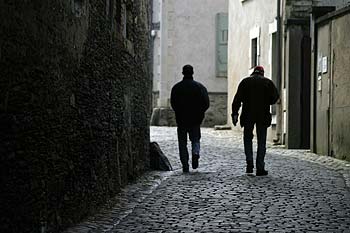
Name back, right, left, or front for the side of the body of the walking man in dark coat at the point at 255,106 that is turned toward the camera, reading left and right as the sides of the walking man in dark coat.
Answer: back

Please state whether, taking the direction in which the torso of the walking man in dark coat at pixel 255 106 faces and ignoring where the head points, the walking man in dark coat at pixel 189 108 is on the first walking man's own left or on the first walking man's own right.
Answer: on the first walking man's own left

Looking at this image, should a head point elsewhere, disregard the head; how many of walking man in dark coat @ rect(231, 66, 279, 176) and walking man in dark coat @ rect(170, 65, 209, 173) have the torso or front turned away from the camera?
2

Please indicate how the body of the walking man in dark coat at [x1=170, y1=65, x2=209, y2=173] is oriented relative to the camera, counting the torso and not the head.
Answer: away from the camera

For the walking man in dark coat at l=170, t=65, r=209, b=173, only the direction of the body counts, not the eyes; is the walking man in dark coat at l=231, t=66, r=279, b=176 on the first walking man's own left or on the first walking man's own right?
on the first walking man's own right
